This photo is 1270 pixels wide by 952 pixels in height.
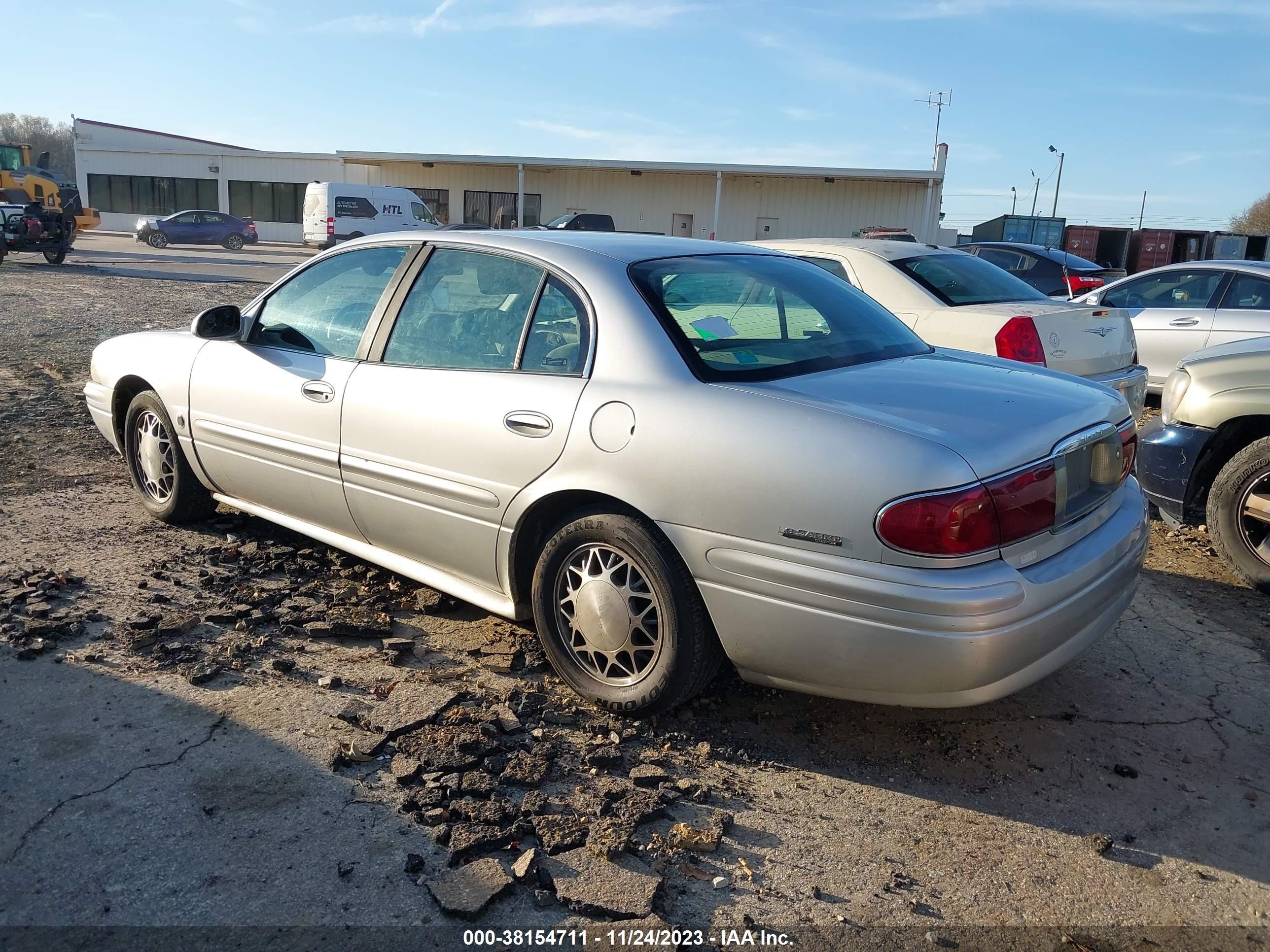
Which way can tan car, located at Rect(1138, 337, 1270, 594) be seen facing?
to the viewer's left

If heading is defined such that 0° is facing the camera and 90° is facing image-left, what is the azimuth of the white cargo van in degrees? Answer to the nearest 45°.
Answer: approximately 225°

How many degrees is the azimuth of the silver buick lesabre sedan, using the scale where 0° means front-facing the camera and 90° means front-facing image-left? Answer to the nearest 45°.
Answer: approximately 135°

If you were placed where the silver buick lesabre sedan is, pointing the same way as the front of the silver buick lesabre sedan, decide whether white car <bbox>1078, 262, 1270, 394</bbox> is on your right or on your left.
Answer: on your right

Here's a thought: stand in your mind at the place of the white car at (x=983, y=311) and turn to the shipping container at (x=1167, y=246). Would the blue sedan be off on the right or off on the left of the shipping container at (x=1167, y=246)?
left

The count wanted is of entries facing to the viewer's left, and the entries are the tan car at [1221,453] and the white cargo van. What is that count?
1

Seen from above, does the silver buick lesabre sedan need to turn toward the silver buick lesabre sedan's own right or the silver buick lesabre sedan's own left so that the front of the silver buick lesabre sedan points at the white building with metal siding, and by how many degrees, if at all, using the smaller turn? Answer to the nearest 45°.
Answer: approximately 45° to the silver buick lesabre sedan's own right

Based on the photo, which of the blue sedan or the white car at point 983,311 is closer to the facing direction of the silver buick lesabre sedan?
the blue sedan

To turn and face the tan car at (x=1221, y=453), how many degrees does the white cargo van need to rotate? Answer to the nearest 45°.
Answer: approximately 135° to its right

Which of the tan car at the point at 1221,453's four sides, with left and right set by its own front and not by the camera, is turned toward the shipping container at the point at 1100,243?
right

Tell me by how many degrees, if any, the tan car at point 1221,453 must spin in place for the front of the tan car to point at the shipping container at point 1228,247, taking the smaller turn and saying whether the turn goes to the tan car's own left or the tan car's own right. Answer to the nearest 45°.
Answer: approximately 90° to the tan car's own right
